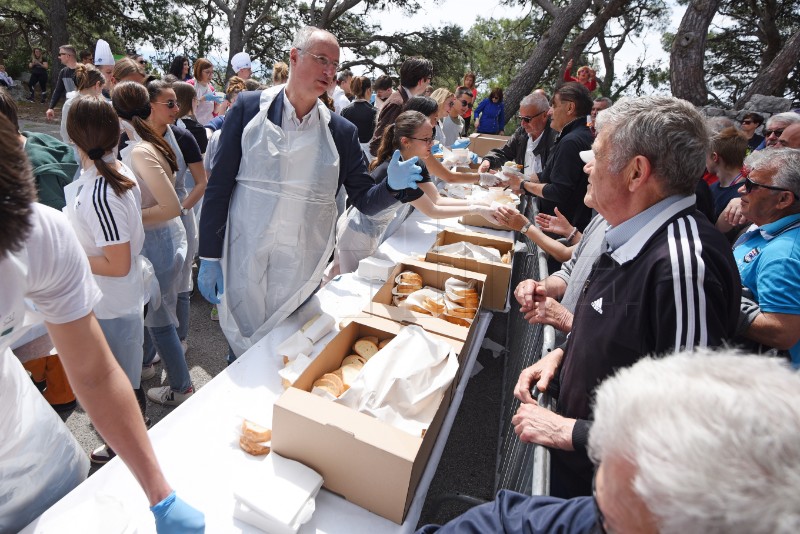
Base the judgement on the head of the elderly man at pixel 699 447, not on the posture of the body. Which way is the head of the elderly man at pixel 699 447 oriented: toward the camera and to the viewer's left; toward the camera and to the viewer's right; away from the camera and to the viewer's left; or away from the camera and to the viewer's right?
away from the camera and to the viewer's left

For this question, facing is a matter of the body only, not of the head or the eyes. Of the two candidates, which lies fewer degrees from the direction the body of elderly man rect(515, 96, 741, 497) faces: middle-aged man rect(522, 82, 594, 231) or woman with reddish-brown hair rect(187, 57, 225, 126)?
the woman with reddish-brown hair

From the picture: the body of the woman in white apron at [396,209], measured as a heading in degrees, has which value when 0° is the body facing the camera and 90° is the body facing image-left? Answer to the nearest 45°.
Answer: approximately 270°

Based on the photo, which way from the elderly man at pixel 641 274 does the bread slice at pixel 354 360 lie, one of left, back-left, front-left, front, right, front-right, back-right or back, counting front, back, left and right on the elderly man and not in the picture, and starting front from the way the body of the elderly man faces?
front

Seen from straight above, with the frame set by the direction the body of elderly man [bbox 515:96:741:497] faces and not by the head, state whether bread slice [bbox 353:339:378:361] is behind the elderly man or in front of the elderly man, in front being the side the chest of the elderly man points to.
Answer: in front

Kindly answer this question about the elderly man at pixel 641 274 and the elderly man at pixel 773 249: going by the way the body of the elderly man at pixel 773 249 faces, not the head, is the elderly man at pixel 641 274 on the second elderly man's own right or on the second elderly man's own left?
on the second elderly man's own left

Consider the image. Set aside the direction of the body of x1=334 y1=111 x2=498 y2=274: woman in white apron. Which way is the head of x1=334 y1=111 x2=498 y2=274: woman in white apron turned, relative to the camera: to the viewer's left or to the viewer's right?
to the viewer's right

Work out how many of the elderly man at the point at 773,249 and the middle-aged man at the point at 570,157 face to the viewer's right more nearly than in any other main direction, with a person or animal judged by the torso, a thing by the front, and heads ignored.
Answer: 0

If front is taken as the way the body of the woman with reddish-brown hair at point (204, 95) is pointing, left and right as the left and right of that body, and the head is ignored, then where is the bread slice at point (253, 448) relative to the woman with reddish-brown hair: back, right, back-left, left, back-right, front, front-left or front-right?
front-right

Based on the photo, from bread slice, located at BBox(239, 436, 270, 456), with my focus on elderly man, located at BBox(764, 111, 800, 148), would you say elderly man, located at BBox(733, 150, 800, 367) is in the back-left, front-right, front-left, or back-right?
front-right

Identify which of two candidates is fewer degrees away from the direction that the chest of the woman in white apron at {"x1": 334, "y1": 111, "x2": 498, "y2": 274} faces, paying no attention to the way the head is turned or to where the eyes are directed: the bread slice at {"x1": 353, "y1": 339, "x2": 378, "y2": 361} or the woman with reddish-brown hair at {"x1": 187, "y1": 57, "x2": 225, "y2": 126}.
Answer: the bread slice

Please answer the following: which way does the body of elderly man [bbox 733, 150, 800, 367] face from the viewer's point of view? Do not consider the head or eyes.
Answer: to the viewer's left

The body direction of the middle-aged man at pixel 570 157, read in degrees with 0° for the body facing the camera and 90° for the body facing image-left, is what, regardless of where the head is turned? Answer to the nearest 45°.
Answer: approximately 90°

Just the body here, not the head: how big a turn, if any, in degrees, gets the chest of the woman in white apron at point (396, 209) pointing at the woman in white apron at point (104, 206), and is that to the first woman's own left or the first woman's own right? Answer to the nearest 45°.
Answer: approximately 135° to the first woman's own right

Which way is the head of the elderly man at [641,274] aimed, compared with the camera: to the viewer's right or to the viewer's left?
to the viewer's left

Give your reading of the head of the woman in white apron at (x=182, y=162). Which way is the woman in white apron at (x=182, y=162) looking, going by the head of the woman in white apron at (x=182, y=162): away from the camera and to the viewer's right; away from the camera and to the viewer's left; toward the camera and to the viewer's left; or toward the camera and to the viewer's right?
toward the camera and to the viewer's right

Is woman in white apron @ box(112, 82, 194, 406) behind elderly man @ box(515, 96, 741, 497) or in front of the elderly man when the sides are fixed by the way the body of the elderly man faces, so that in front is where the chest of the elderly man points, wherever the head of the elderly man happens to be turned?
in front

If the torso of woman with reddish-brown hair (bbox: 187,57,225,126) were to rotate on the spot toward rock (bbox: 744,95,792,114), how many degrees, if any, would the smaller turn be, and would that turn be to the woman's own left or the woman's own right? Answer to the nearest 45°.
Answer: approximately 45° to the woman's own left
